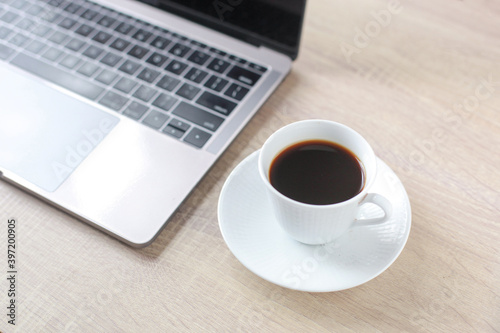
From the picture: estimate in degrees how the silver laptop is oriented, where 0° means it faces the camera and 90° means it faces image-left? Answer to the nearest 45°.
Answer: approximately 45°
